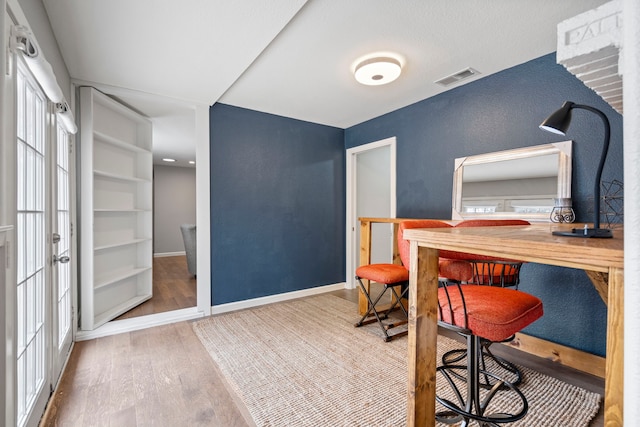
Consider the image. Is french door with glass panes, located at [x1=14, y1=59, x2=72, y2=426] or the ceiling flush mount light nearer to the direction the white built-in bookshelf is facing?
the ceiling flush mount light

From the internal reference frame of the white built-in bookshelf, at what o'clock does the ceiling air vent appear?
The ceiling air vent is roughly at 12 o'clock from the white built-in bookshelf.

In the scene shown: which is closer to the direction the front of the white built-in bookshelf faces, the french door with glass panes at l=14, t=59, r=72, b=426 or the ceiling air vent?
the ceiling air vent

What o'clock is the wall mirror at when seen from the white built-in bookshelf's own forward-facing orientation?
The wall mirror is roughly at 12 o'clock from the white built-in bookshelf.

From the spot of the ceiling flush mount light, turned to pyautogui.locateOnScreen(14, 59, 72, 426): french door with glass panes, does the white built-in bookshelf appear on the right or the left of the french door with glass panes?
right

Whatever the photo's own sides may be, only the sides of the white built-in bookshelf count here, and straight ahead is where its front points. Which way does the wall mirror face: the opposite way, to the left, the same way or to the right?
the opposite way

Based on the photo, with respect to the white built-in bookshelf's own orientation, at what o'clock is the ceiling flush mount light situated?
The ceiling flush mount light is roughly at 12 o'clock from the white built-in bookshelf.

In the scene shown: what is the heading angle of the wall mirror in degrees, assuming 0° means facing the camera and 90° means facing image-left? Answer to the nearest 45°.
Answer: approximately 45°
